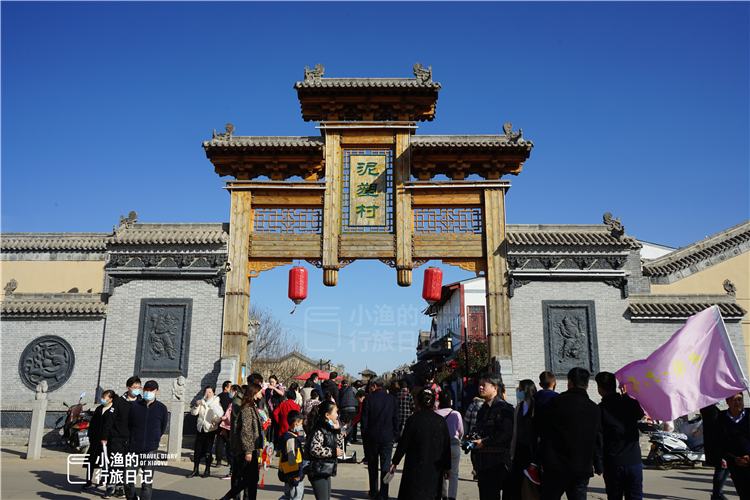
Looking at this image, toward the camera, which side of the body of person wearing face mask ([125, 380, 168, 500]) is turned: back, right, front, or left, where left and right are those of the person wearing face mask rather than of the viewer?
front

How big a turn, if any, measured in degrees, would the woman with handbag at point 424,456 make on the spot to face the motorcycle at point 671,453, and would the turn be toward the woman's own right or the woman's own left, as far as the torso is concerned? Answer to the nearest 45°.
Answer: approximately 45° to the woman's own right

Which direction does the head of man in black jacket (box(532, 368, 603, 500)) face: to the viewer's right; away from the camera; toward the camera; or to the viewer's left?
away from the camera

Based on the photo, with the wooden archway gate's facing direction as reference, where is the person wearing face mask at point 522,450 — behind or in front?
in front

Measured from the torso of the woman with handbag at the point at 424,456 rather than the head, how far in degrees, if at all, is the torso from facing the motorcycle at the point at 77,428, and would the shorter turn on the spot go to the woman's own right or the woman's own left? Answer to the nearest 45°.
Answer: approximately 45° to the woman's own left

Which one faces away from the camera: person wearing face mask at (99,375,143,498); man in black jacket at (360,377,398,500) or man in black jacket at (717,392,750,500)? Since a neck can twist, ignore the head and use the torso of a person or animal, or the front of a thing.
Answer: man in black jacket at (360,377,398,500)

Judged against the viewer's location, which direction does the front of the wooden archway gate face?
facing the viewer

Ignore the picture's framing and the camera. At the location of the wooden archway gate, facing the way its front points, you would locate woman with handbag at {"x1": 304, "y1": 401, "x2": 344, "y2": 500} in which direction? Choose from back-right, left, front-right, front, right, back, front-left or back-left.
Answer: front
